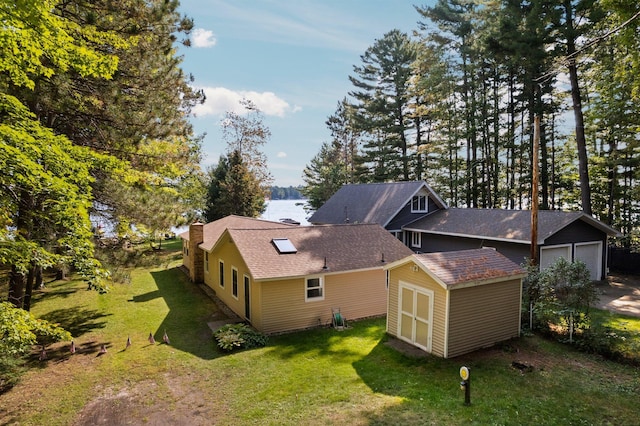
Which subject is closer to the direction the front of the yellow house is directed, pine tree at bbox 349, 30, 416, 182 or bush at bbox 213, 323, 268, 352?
the bush

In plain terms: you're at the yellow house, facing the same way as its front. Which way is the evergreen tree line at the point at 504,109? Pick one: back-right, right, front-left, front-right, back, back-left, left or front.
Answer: back

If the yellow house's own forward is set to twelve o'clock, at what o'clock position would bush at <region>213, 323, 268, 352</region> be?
The bush is roughly at 12 o'clock from the yellow house.

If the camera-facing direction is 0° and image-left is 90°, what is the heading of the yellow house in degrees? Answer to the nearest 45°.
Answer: approximately 45°

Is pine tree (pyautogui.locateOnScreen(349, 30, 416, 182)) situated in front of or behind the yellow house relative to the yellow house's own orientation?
behind

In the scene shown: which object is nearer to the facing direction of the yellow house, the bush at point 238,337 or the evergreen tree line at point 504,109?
the bush
